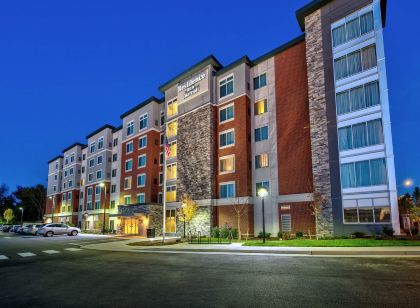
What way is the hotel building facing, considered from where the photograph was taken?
facing the viewer and to the left of the viewer

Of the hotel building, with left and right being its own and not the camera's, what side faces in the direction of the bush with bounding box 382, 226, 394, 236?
left

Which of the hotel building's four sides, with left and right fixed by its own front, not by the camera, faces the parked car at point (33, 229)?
right

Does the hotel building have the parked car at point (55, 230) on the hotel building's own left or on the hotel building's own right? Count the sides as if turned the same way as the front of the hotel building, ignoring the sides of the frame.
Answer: on the hotel building's own right
